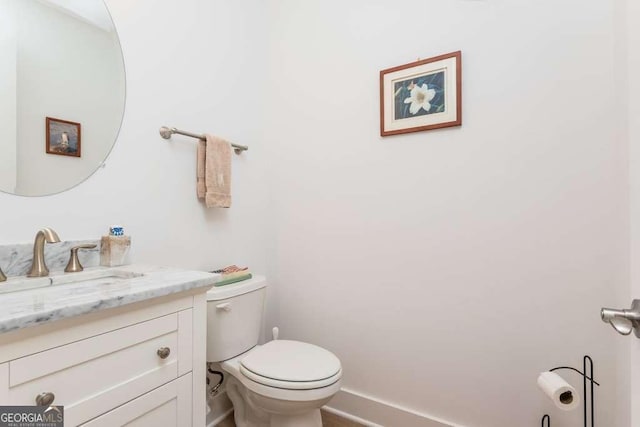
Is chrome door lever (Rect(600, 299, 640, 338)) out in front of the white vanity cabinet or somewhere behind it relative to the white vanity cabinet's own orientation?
in front

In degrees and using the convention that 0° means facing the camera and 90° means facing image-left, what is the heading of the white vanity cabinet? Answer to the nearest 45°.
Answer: approximately 315°

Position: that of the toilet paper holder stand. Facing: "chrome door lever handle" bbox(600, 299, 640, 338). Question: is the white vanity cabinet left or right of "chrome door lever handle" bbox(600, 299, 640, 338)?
right

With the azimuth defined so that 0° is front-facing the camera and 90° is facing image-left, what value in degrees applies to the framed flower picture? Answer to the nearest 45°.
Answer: approximately 45°
